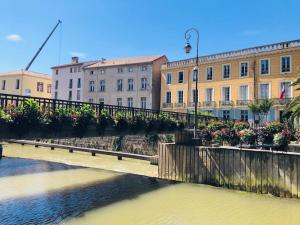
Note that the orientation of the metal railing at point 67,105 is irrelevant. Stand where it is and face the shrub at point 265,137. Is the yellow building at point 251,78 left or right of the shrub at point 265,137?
left

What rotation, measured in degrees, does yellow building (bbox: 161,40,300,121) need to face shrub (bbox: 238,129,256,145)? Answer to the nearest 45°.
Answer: approximately 45° to its left

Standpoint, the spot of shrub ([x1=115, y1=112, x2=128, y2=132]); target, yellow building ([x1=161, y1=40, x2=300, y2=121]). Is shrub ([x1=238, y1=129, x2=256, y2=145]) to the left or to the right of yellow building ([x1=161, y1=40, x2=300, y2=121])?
right

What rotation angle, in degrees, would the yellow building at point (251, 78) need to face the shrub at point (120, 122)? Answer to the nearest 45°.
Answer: approximately 45° to its left

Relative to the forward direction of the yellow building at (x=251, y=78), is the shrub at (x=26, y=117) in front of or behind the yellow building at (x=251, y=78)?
in front

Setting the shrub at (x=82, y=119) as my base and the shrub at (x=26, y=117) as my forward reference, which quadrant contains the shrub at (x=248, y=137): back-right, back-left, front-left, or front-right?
back-left

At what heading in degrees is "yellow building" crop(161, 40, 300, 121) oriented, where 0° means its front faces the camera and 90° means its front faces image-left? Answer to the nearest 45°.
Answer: approximately 45°

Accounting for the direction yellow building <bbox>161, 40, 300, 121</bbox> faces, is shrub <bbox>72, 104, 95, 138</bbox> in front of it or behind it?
in front

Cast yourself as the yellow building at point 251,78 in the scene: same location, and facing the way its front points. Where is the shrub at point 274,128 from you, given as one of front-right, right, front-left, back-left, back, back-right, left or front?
front-left

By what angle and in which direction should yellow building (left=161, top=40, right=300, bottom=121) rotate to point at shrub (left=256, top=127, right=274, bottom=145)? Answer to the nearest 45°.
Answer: approximately 45° to its left
